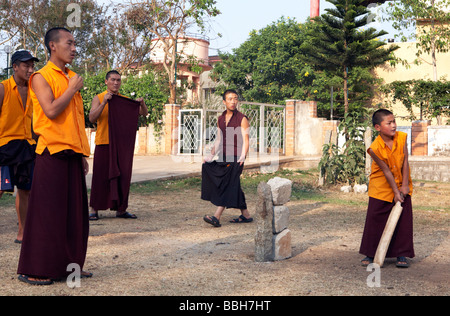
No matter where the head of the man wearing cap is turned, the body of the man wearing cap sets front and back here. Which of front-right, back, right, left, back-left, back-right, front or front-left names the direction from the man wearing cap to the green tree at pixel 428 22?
left

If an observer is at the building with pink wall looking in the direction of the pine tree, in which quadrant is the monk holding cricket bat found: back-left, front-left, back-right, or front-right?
front-right

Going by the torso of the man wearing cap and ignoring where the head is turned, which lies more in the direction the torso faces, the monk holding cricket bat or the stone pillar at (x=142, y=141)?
the monk holding cricket bat

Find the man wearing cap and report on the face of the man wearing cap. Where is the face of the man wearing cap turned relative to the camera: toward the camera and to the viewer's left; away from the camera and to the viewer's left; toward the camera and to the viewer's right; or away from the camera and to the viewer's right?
toward the camera and to the viewer's right

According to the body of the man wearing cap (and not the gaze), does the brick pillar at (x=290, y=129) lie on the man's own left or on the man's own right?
on the man's own left

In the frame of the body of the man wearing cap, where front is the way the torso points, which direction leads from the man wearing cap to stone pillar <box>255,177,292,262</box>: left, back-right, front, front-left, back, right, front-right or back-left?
front

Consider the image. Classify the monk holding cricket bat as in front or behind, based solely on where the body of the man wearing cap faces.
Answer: in front

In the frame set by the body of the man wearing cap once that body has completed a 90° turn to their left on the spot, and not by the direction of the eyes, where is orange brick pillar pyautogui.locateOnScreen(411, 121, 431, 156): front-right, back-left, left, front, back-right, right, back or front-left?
front

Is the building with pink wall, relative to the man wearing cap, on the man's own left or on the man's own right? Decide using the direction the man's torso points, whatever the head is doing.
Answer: on the man's own left

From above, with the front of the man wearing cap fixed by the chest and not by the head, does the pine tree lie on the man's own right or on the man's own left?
on the man's own left

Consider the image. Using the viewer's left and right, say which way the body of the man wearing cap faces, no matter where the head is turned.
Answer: facing the viewer and to the right of the viewer

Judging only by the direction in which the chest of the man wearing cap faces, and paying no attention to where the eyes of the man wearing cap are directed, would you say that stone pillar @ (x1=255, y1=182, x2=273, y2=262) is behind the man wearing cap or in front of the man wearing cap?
in front

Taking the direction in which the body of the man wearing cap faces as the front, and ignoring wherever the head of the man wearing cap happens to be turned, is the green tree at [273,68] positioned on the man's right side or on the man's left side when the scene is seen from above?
on the man's left side

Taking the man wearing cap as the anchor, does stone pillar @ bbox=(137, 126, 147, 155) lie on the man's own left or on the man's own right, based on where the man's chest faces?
on the man's own left

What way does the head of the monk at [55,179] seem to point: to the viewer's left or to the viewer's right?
to the viewer's right
